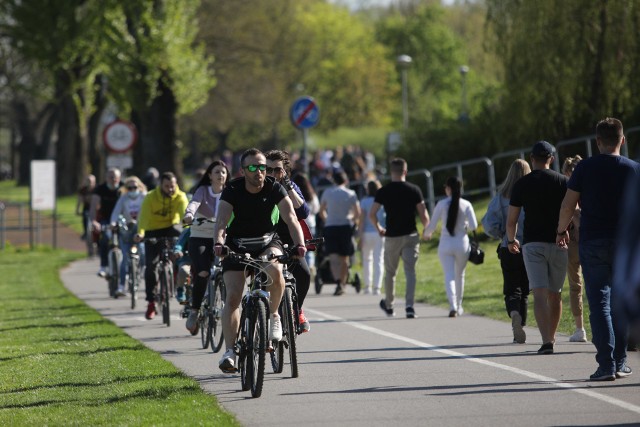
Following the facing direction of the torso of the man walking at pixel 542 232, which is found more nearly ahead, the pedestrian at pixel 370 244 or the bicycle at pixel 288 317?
the pedestrian

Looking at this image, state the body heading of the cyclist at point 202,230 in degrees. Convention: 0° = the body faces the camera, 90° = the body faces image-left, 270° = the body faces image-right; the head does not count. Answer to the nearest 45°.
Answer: approximately 0°

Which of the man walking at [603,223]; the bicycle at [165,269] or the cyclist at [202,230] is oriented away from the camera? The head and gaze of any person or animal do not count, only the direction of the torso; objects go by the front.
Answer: the man walking

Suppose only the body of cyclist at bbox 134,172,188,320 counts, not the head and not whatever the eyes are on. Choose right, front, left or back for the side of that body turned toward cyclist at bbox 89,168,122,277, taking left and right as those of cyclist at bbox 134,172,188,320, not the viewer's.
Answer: back

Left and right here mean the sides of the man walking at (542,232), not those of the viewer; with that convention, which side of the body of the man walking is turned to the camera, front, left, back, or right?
back

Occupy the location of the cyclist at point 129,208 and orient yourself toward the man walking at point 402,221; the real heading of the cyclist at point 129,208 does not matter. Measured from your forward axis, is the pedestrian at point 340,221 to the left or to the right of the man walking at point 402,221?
left

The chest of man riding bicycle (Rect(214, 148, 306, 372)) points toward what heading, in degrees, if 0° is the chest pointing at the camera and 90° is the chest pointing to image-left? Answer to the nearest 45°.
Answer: approximately 0°

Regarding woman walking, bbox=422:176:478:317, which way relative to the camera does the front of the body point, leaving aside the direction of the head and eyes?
away from the camera

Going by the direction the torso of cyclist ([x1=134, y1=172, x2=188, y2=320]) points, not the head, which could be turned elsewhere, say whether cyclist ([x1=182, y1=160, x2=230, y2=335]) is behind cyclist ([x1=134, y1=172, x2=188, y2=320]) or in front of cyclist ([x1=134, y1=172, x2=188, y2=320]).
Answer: in front

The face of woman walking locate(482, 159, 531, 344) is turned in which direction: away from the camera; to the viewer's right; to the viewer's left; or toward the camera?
away from the camera

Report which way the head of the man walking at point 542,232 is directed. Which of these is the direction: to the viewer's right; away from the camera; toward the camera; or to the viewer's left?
away from the camera

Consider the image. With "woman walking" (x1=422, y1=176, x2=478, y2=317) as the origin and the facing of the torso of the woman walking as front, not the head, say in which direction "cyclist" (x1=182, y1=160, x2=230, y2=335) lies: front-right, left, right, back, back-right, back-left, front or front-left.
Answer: back-left

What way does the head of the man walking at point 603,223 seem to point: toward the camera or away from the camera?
away from the camera
